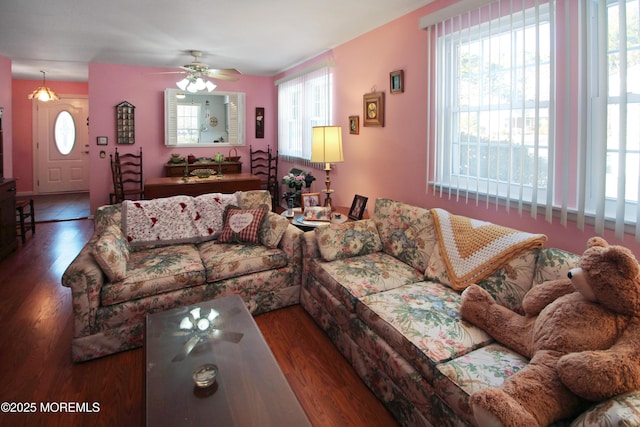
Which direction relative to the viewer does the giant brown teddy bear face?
to the viewer's left

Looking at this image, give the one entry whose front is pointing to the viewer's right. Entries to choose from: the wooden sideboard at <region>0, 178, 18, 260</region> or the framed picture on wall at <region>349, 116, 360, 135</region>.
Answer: the wooden sideboard

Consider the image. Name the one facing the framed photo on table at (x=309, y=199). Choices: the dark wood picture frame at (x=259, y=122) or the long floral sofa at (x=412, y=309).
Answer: the dark wood picture frame

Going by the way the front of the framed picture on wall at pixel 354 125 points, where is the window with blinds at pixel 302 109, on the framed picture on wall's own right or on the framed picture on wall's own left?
on the framed picture on wall's own right

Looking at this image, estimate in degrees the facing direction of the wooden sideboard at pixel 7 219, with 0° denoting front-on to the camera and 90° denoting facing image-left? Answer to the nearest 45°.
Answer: approximately 270°

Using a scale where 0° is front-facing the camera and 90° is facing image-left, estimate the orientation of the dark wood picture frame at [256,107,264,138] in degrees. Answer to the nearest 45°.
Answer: approximately 0°

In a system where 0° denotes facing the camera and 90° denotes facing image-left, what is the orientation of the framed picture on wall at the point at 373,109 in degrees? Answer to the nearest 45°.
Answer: approximately 45°

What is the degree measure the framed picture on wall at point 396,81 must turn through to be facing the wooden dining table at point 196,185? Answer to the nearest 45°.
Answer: approximately 90° to its right

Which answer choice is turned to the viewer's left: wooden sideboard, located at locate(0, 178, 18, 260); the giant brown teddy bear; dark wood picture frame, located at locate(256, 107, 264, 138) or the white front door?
the giant brown teddy bear

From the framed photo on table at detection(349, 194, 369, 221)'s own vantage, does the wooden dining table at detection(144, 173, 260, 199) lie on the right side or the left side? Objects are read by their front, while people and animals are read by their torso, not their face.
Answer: on its right

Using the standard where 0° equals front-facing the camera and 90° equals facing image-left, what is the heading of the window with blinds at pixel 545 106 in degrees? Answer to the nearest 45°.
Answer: approximately 45°
